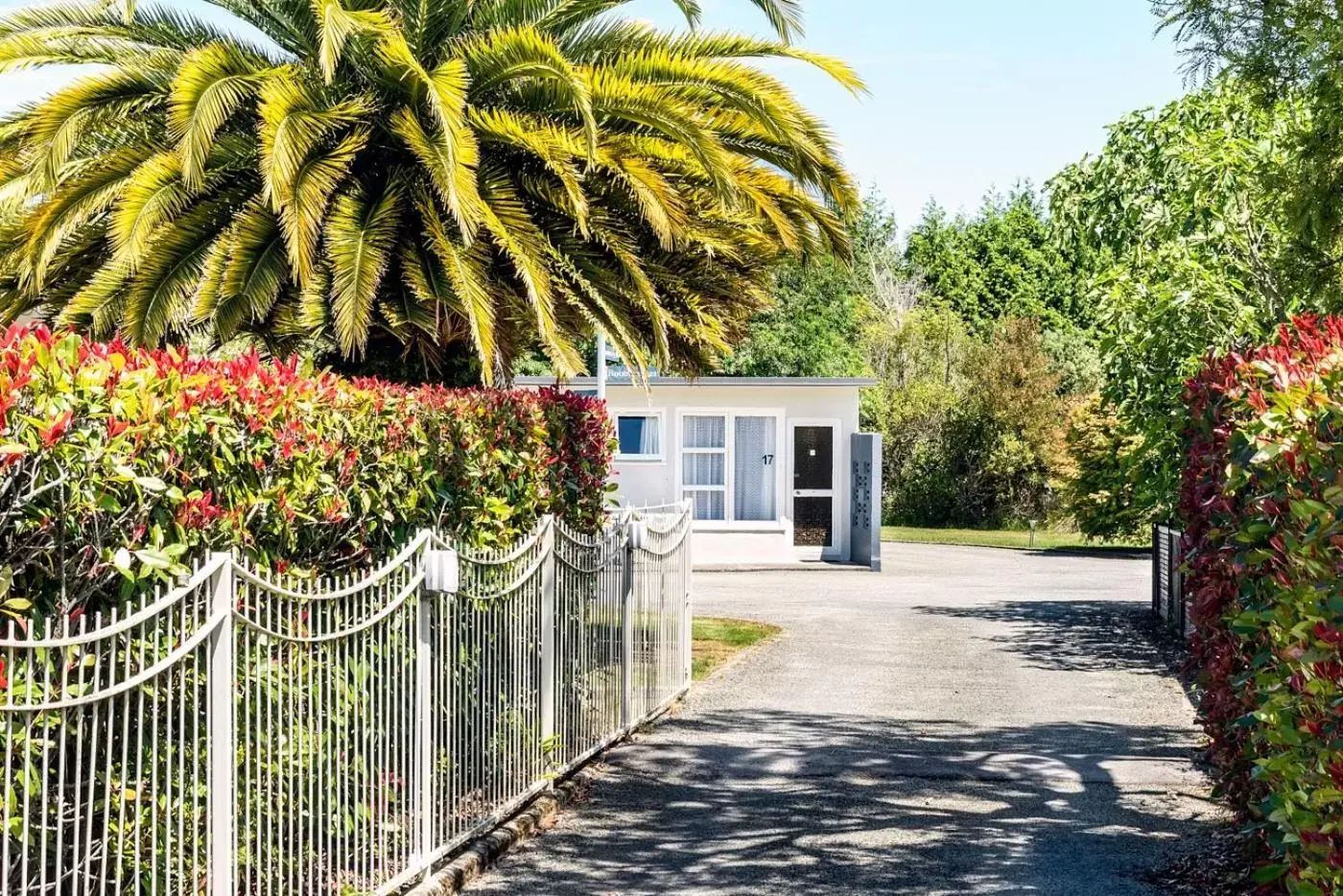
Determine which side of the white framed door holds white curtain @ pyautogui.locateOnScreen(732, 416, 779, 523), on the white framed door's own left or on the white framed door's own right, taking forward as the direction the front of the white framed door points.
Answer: on the white framed door's own right

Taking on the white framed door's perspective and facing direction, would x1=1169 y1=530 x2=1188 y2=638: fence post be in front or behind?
in front

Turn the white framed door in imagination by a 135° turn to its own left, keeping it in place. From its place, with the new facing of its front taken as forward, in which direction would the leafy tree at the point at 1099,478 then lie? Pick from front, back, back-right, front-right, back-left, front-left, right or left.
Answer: front

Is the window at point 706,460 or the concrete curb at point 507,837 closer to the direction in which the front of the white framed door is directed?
the concrete curb

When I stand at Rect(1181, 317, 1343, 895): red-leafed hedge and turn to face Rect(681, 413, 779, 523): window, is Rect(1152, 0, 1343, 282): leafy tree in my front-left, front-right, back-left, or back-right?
front-right

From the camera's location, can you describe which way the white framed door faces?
facing the viewer

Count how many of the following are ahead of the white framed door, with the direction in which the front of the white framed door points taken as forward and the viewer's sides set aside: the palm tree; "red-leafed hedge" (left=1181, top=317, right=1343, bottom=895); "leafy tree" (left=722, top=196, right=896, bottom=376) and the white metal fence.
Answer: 3

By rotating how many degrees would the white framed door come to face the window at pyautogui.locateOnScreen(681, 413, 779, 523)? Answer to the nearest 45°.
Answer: approximately 45° to its right

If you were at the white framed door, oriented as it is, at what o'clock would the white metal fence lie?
The white metal fence is roughly at 12 o'clock from the white framed door.

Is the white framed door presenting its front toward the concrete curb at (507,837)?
yes

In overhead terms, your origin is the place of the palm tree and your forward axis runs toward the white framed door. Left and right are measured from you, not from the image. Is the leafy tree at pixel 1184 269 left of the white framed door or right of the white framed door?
right

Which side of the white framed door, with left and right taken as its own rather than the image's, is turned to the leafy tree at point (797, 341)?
back

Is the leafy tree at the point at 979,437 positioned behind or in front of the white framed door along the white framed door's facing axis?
behind

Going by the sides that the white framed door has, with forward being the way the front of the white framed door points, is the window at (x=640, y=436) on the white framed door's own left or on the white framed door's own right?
on the white framed door's own right

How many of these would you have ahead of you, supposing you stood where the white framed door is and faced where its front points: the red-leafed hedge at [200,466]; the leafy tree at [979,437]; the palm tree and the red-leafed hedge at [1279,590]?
3

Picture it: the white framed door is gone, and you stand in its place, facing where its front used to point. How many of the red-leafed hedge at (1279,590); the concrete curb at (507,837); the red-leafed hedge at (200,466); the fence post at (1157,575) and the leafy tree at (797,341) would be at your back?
1

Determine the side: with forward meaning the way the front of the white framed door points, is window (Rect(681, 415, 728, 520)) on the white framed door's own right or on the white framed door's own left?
on the white framed door's own right
